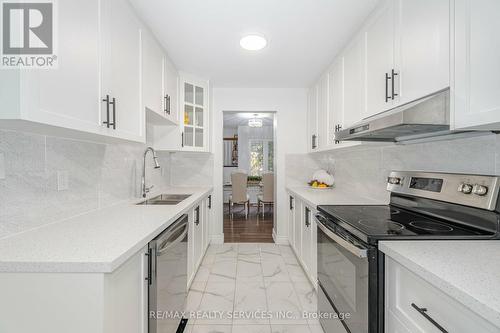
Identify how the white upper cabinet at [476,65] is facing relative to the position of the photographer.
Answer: facing the viewer and to the left of the viewer

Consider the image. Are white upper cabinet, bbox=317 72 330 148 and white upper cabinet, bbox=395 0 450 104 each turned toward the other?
no

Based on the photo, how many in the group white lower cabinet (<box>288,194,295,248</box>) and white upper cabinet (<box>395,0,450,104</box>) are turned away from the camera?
0

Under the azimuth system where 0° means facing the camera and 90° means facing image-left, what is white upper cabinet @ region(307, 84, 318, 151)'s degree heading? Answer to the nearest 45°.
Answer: approximately 90°

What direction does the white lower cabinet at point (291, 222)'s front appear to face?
to the viewer's left

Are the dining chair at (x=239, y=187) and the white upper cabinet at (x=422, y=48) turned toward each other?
no

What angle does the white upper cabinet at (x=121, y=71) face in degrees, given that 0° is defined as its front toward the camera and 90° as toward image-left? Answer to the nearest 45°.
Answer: approximately 315°

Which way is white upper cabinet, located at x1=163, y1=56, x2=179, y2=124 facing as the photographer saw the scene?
facing to the right of the viewer

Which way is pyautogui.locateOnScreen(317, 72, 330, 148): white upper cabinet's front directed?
to the viewer's left

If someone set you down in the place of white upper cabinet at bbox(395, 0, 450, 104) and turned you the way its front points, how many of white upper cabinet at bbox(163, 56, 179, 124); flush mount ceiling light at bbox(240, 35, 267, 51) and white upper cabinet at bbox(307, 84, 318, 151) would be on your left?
0

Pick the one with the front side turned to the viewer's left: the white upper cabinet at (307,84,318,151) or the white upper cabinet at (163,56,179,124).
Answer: the white upper cabinet at (307,84,318,151)

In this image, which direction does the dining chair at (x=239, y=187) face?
away from the camera

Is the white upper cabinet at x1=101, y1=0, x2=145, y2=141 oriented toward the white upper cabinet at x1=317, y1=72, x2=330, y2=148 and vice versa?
no

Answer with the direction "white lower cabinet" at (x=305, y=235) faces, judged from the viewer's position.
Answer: facing to the left of the viewer

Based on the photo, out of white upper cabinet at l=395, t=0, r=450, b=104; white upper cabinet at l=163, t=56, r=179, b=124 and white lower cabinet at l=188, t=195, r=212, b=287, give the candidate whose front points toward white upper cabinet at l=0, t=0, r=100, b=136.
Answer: white upper cabinet at l=395, t=0, r=450, b=104

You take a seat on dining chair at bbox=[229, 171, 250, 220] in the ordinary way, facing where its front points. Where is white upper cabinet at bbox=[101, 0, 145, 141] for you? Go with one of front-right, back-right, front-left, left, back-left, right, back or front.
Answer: back

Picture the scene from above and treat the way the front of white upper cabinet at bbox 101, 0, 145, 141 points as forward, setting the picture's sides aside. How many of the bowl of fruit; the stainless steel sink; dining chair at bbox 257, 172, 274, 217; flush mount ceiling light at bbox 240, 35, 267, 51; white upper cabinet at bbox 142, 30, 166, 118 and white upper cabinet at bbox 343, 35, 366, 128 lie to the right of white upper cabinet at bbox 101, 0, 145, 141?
0
